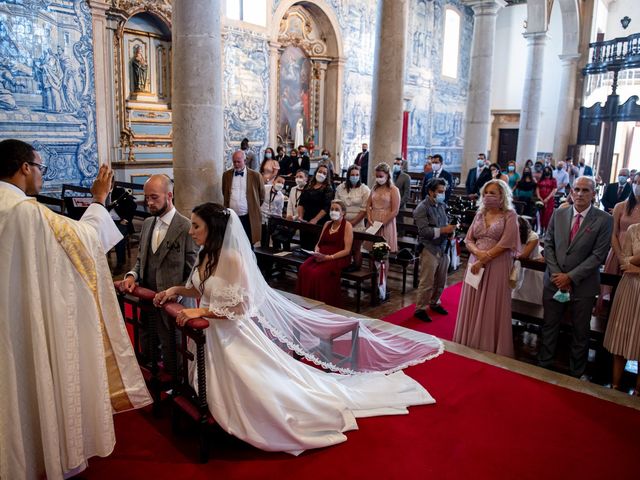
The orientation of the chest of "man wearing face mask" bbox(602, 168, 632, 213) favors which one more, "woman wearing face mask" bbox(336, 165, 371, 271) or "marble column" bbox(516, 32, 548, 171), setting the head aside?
the woman wearing face mask

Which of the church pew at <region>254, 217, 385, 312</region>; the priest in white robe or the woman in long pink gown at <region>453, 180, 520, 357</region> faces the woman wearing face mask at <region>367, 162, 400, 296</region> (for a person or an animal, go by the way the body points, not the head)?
the priest in white robe

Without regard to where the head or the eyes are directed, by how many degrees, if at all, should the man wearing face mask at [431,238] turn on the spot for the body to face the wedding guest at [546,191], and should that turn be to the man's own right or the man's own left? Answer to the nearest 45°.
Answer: approximately 135° to the man's own left

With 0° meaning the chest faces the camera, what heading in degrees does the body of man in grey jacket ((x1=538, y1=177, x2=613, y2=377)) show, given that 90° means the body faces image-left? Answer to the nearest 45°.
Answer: approximately 45°

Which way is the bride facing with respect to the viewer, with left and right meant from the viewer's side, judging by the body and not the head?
facing to the left of the viewer

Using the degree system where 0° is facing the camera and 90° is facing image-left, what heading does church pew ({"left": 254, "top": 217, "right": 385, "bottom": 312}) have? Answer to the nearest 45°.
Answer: approximately 45°

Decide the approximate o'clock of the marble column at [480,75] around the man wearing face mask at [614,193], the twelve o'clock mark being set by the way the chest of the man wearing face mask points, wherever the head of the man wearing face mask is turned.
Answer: The marble column is roughly at 3 o'clock from the man wearing face mask.

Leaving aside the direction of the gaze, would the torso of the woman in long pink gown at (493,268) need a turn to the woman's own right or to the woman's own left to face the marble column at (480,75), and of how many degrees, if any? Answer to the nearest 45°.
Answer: approximately 135° to the woman's own right

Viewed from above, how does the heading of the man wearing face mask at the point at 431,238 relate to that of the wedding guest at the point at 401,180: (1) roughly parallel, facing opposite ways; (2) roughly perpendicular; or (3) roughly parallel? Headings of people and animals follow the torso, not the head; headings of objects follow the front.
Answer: roughly perpendicular

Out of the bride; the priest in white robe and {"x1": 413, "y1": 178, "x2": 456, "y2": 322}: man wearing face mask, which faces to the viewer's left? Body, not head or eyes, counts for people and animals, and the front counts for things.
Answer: the bride

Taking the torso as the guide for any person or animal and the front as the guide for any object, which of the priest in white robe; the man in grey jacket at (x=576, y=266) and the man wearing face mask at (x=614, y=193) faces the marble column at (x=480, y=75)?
the priest in white robe
